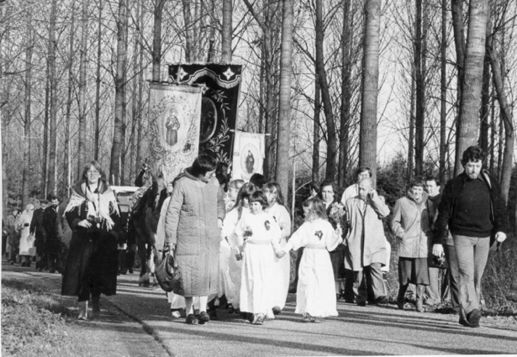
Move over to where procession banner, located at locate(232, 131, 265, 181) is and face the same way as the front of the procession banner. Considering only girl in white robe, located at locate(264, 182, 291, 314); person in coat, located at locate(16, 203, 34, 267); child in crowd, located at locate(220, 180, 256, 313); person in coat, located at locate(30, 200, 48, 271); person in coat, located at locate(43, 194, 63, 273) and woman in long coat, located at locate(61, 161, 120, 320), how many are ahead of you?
3

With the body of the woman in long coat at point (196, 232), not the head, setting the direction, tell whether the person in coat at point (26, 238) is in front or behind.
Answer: behind

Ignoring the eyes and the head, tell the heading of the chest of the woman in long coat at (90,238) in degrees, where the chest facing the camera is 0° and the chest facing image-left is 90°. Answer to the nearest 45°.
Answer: approximately 0°

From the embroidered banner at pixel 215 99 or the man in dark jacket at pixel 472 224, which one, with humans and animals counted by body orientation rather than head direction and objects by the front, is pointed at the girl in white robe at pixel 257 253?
the embroidered banner

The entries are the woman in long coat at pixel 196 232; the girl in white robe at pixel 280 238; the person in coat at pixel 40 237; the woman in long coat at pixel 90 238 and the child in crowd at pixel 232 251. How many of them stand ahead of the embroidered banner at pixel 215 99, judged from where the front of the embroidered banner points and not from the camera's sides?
4

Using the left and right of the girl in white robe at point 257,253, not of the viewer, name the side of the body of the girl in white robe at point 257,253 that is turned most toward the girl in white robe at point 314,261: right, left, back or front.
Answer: left

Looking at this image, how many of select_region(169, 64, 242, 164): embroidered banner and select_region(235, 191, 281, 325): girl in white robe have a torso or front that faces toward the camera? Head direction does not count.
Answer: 2

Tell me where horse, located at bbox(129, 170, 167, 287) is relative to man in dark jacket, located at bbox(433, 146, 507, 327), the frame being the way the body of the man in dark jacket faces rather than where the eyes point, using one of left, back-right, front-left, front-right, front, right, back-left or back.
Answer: back-right
